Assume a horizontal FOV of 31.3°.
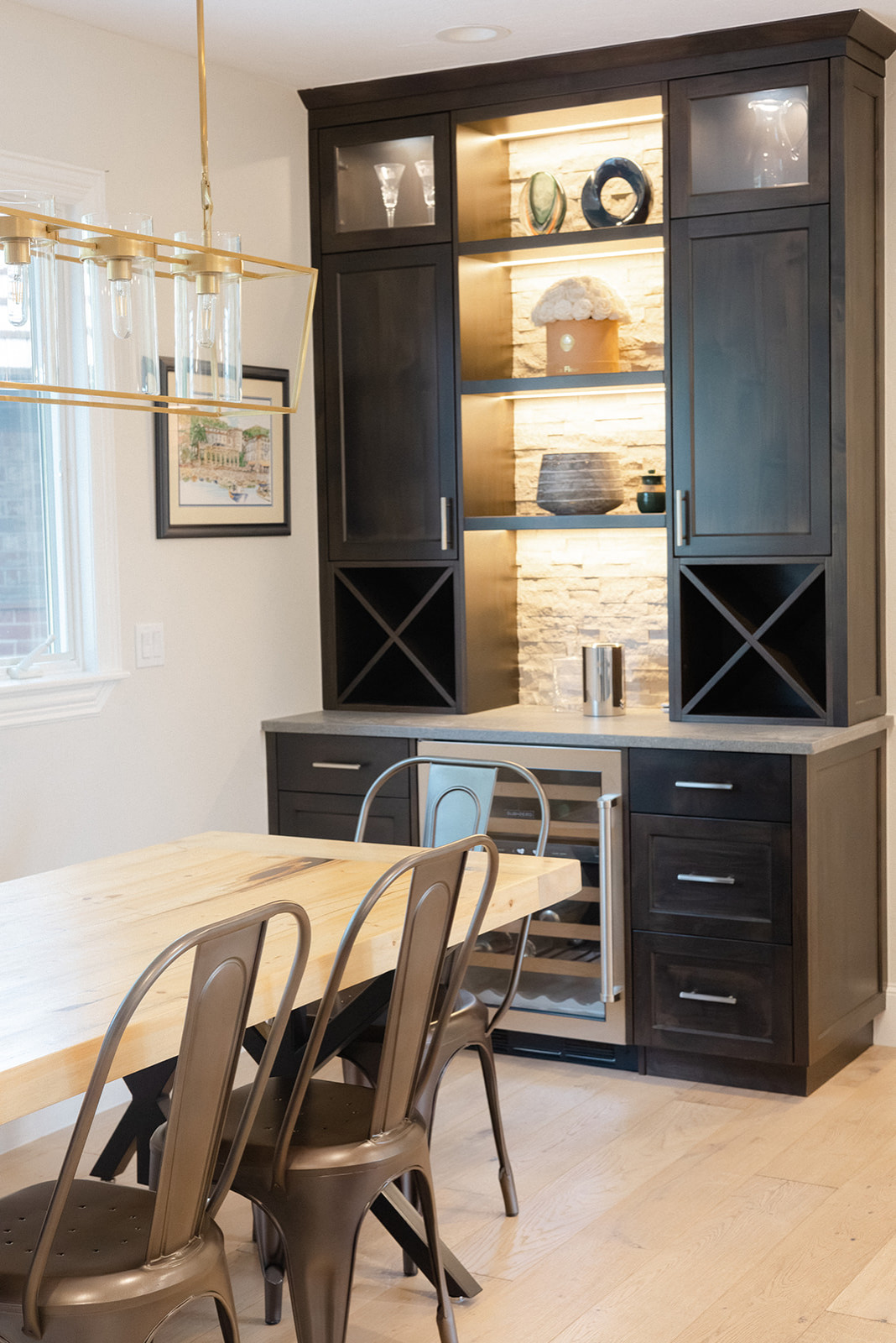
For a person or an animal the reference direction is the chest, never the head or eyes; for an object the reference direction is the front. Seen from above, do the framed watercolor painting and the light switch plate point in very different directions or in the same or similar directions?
same or similar directions

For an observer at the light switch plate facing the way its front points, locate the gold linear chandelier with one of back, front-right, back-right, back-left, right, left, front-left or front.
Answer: front-right

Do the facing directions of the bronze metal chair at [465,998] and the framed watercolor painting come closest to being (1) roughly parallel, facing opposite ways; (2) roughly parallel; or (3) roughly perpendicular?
roughly perpendicular

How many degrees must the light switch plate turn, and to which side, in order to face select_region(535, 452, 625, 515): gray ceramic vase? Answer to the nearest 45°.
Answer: approximately 45° to its left

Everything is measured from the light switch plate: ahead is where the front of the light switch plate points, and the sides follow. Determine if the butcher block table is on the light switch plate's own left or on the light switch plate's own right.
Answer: on the light switch plate's own right

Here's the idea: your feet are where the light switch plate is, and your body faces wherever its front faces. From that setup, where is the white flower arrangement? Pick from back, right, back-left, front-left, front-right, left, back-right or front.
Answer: front-left

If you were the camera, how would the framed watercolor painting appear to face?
facing the viewer and to the right of the viewer

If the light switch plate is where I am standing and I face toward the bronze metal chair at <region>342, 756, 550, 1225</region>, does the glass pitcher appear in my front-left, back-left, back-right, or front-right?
front-left

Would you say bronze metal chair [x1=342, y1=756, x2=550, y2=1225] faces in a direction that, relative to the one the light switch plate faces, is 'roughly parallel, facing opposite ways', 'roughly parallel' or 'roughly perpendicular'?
roughly perpendicular
